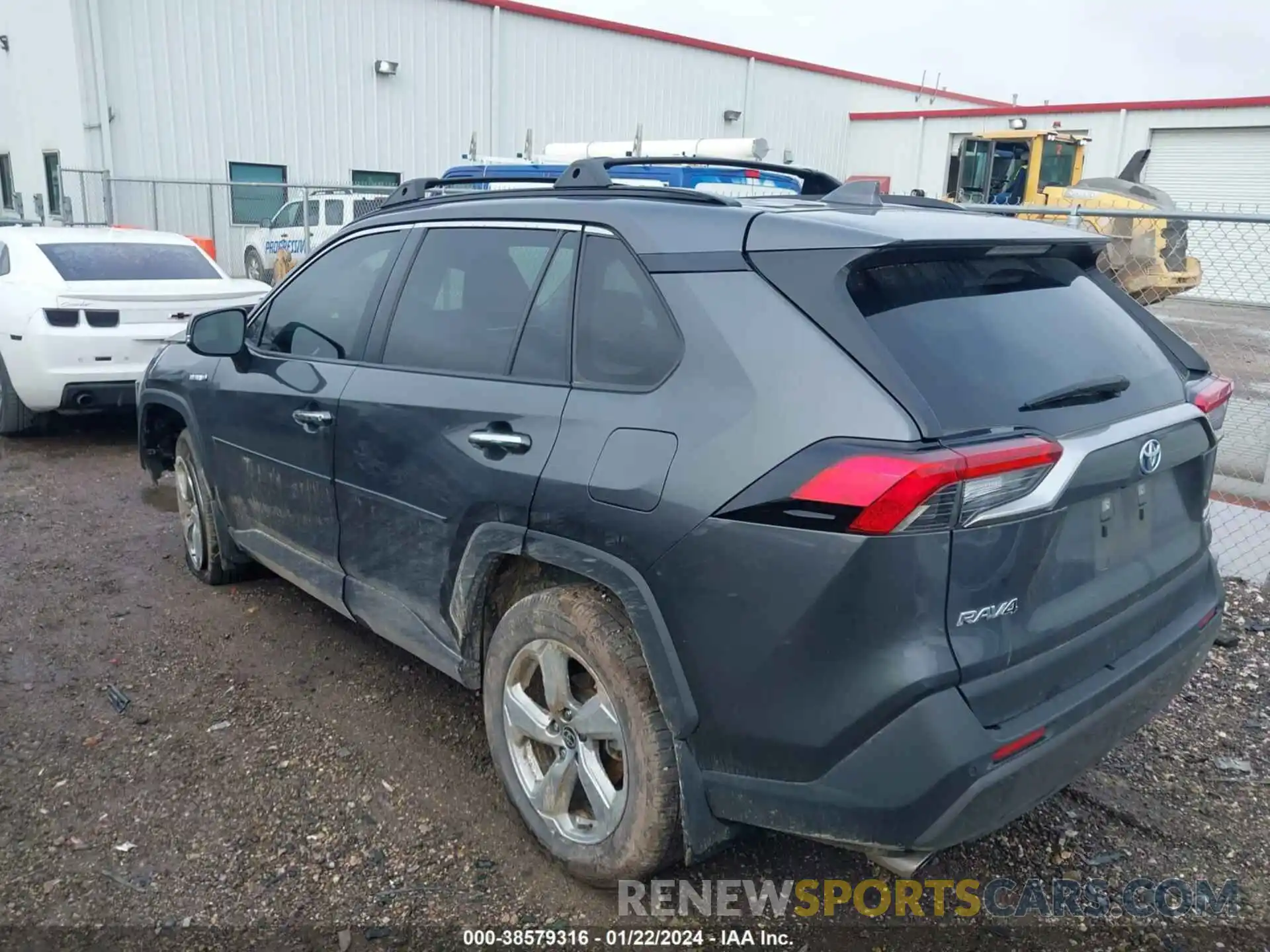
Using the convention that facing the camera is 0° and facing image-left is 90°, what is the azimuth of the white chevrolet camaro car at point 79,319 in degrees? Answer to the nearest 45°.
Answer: approximately 135°

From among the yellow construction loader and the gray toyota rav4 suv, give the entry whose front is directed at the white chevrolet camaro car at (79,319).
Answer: the gray toyota rav4 suv

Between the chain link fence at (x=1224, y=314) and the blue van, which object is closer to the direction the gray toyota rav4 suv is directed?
the blue van

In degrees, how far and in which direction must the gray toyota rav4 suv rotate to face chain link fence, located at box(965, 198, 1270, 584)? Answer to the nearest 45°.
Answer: approximately 90° to its right

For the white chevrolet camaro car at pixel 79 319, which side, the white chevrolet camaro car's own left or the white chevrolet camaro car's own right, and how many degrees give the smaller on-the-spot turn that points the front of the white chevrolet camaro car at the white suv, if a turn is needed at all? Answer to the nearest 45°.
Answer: approximately 45° to the white chevrolet camaro car's own right

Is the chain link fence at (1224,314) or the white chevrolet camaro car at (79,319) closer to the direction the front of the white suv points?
the white chevrolet camaro car

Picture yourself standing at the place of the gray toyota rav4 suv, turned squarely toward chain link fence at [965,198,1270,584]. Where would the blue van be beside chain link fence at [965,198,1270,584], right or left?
left

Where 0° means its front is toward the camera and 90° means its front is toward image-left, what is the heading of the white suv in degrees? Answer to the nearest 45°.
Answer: approximately 90°

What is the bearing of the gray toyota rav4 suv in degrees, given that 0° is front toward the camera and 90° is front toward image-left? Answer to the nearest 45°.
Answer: approximately 135°
